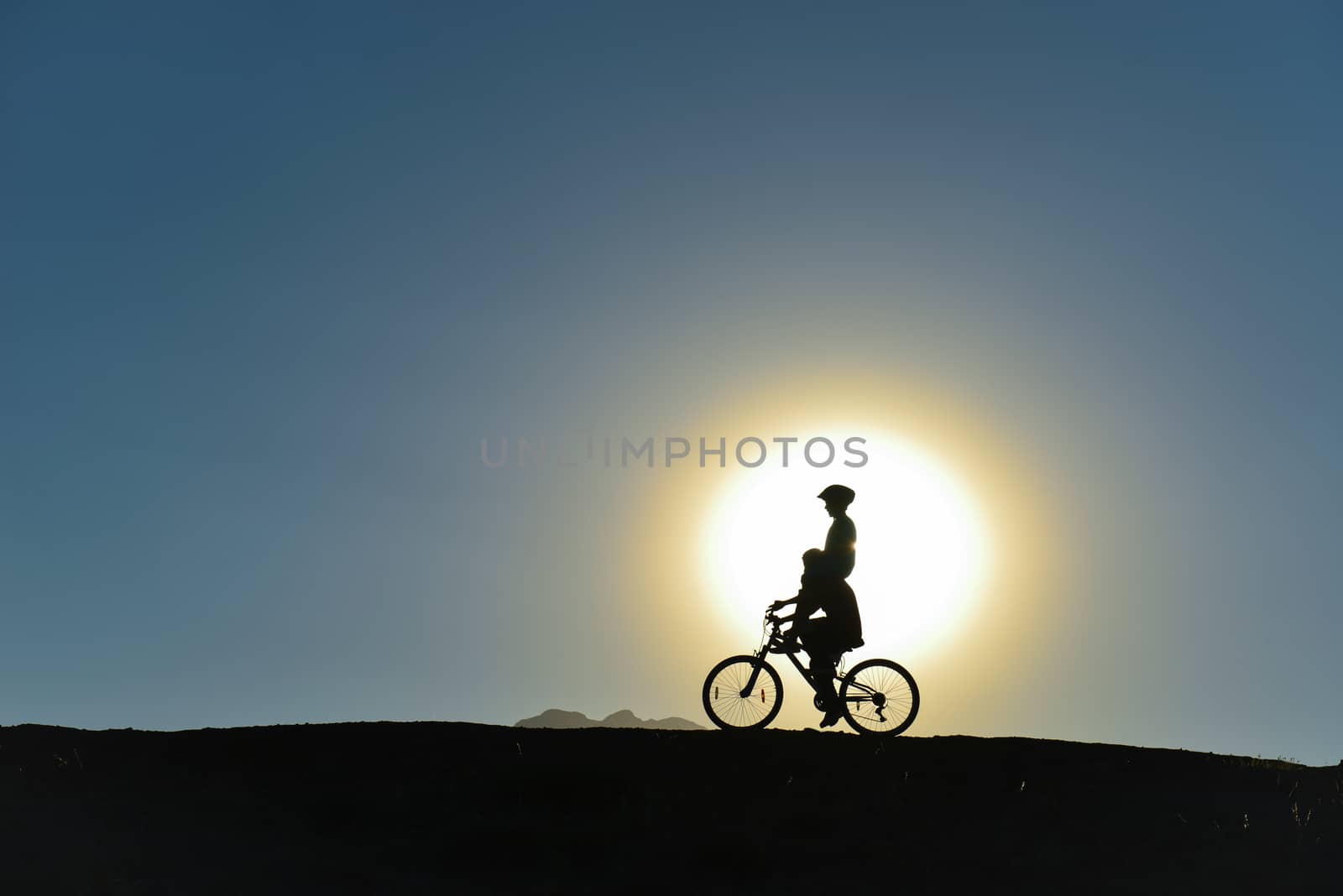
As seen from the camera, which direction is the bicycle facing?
to the viewer's left

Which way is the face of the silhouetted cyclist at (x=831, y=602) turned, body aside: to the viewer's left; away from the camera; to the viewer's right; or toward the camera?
to the viewer's left

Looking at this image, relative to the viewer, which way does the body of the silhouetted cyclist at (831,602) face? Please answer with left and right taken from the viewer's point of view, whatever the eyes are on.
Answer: facing to the left of the viewer
